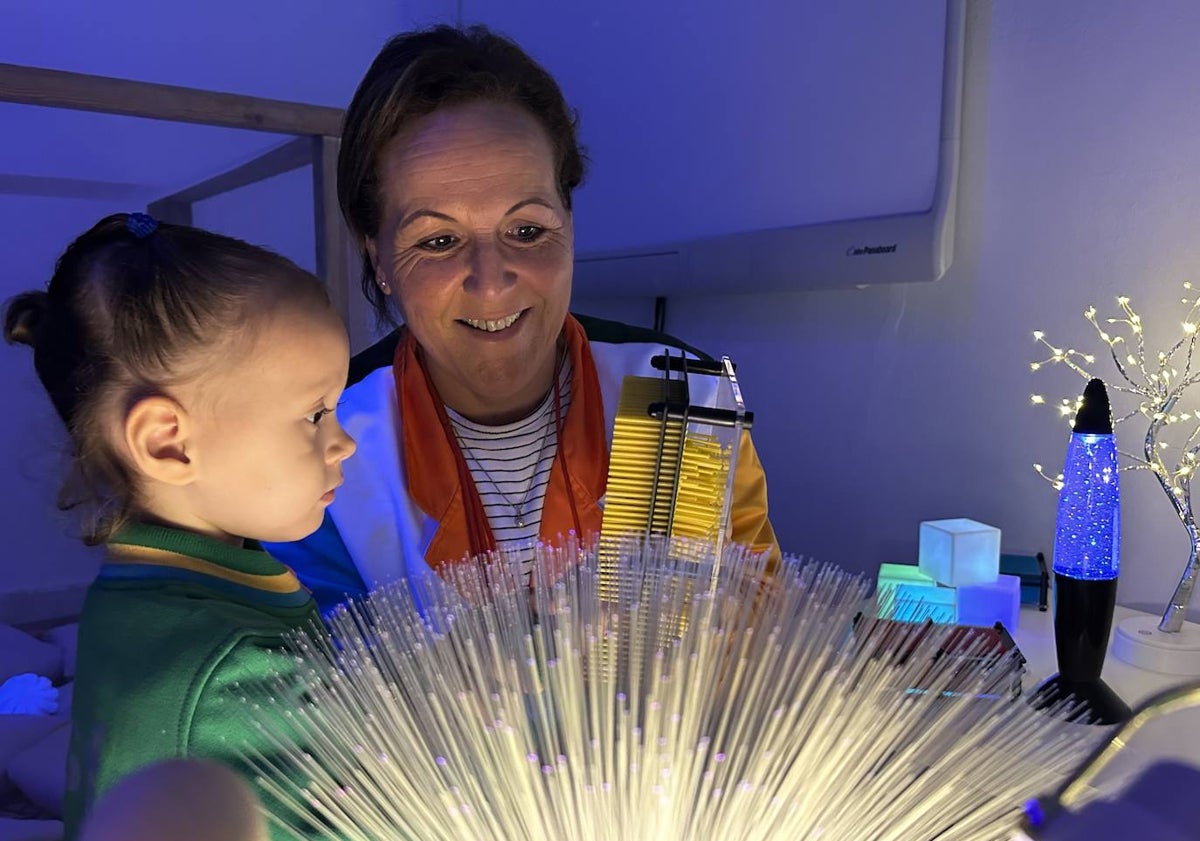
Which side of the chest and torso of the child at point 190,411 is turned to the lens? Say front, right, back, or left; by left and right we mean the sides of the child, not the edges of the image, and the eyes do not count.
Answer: right

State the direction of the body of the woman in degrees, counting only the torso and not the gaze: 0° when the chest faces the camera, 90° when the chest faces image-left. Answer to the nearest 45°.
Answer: approximately 0°

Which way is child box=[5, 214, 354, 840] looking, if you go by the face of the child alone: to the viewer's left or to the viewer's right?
to the viewer's right

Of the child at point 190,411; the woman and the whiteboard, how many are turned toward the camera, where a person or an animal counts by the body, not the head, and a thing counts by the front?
2

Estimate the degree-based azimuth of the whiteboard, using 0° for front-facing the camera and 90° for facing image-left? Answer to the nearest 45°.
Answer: approximately 0°

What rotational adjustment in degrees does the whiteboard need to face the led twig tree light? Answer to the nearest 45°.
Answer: approximately 45° to its left

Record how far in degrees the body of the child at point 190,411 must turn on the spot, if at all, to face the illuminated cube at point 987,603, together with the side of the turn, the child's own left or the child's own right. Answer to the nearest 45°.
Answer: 0° — they already face it

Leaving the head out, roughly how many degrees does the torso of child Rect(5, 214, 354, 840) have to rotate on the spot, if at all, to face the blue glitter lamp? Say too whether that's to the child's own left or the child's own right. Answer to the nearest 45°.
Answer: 0° — they already face it

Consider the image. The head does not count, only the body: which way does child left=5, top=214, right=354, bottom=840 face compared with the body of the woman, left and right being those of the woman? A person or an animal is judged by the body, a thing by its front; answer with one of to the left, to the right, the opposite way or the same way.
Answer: to the left

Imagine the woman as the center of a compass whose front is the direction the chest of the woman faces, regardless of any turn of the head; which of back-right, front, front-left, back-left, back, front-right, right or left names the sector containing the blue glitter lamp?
left

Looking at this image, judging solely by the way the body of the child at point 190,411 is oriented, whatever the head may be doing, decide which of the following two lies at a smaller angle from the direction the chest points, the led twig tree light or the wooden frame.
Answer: the led twig tree light
